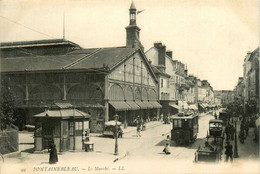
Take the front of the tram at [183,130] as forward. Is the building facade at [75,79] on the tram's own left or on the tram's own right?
on the tram's own right

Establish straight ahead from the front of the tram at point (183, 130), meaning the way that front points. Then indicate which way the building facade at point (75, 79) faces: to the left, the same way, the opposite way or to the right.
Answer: to the left

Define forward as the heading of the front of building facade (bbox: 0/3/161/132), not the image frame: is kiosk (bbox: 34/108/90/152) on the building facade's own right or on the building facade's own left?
on the building facade's own right

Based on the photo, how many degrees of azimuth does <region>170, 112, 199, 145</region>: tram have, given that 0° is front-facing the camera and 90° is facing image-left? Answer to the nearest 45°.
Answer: approximately 45°

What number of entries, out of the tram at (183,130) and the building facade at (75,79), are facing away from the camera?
0
